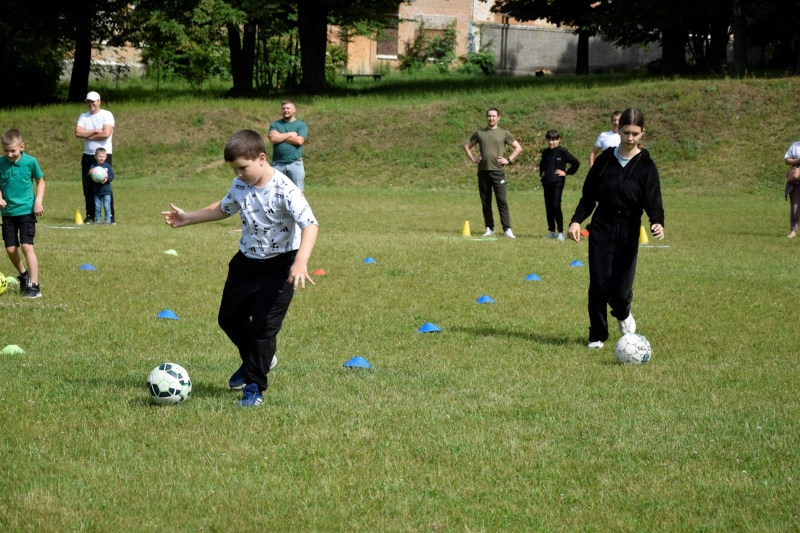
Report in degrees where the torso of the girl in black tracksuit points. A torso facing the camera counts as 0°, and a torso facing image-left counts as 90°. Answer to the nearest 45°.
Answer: approximately 0°

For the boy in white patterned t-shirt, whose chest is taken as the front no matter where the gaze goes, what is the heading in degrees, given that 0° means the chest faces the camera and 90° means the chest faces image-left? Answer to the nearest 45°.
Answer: approximately 45°

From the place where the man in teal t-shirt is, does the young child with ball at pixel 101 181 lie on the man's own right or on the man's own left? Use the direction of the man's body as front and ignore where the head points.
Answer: on the man's own right

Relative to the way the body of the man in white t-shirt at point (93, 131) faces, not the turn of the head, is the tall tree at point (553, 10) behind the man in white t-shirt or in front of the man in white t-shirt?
behind

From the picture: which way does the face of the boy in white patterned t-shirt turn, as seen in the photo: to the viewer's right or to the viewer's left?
to the viewer's left

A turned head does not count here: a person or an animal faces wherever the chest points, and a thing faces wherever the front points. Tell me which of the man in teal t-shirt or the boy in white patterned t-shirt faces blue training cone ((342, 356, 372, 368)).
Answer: the man in teal t-shirt

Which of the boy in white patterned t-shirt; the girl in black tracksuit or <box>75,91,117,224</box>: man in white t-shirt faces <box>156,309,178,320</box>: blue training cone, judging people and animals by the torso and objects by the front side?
the man in white t-shirt

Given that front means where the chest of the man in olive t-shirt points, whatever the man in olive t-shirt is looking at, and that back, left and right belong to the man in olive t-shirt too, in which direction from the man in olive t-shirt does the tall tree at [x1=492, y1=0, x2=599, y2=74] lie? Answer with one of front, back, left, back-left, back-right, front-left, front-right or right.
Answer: back

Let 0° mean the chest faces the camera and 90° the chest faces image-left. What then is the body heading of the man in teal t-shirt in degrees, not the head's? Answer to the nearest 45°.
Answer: approximately 0°
